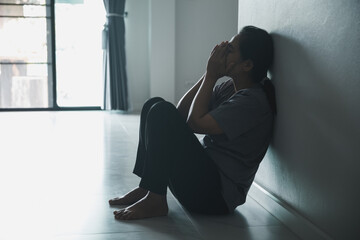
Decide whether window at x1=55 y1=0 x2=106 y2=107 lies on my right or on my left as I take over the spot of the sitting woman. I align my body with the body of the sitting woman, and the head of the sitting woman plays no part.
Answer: on my right

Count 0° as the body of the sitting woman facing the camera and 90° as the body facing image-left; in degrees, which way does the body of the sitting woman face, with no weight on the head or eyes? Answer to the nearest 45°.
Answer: approximately 90°

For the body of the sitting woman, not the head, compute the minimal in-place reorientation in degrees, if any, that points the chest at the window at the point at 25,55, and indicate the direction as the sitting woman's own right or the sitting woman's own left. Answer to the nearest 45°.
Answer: approximately 45° to the sitting woman's own right

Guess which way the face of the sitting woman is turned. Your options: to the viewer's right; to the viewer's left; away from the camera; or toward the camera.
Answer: to the viewer's left
